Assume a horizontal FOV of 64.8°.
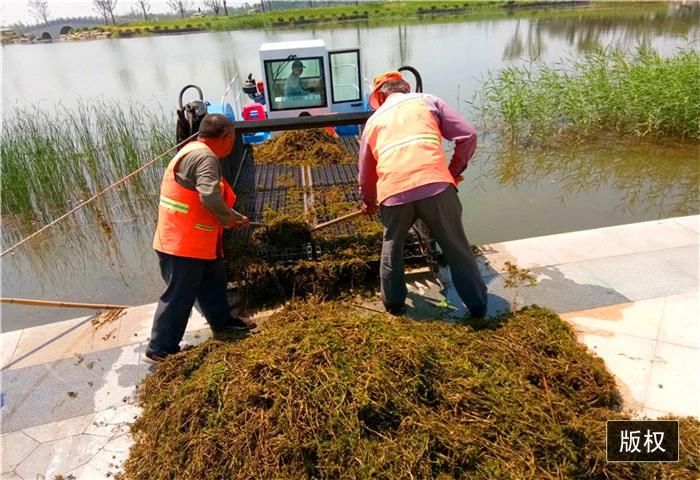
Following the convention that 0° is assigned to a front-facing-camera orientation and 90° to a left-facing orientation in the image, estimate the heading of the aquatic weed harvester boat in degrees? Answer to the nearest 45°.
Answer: approximately 0°

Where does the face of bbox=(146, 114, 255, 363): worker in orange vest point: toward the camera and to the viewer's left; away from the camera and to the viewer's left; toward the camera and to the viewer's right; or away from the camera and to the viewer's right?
away from the camera and to the viewer's right

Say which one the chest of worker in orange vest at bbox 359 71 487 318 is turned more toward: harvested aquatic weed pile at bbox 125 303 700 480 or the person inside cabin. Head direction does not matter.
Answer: the person inside cabin

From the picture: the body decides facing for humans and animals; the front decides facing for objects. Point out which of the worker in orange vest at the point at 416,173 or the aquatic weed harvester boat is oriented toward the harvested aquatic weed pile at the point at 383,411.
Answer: the aquatic weed harvester boat

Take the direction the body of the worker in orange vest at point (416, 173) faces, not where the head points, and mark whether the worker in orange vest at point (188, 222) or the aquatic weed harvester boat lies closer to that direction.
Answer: the aquatic weed harvester boat

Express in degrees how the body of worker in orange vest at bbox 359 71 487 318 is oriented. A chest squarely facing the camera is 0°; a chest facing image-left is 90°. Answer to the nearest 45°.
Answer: approximately 135°

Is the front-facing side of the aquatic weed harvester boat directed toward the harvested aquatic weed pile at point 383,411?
yes

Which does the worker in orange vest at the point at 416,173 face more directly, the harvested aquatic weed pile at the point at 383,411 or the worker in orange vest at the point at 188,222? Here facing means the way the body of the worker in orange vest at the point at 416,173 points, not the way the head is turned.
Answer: the worker in orange vest

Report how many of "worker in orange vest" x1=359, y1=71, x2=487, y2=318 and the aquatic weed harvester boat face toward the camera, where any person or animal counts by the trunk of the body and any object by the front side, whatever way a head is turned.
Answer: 1

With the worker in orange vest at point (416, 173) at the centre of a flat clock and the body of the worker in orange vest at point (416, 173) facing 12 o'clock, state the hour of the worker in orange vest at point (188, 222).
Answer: the worker in orange vest at point (188, 222) is roughly at 10 o'clock from the worker in orange vest at point (416, 173).
